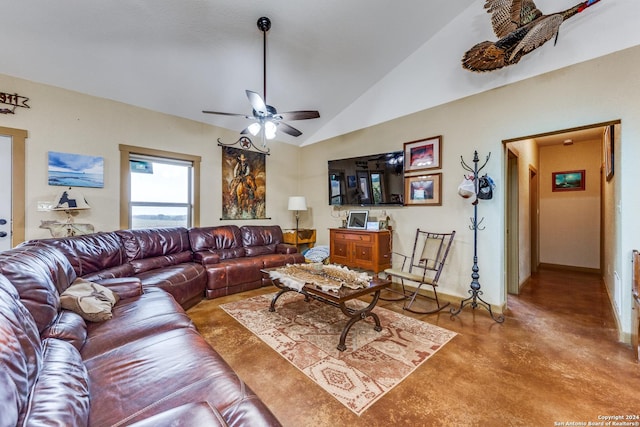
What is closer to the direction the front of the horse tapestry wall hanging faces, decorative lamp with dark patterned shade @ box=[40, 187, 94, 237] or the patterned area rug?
the patterned area rug

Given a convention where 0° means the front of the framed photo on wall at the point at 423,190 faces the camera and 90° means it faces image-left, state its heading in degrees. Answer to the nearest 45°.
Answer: approximately 45°

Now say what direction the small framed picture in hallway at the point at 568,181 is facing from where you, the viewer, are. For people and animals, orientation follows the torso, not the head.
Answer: facing the viewer and to the left of the viewer

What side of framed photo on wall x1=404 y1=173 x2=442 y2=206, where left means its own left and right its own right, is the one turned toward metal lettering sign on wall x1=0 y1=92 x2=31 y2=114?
front

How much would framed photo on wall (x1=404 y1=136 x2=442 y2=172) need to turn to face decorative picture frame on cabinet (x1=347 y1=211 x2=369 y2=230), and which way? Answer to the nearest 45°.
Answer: approximately 45° to its right

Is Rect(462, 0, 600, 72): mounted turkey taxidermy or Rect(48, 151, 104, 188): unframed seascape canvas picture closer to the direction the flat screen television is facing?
the unframed seascape canvas picture

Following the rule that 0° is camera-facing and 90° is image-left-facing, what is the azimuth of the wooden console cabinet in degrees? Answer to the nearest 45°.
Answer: approximately 45°

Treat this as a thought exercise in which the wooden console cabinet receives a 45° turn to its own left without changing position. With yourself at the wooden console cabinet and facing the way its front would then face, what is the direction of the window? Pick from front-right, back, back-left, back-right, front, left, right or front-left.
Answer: right

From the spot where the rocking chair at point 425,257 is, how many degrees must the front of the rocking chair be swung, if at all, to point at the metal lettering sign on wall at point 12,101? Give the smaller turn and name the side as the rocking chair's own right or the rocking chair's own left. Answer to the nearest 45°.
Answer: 0° — it already faces it

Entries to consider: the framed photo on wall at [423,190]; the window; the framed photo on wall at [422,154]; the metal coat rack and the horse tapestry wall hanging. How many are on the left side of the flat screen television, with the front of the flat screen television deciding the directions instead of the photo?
3

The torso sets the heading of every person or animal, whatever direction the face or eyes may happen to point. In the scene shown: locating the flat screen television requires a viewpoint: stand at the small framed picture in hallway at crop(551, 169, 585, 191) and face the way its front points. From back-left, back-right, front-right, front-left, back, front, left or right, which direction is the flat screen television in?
front

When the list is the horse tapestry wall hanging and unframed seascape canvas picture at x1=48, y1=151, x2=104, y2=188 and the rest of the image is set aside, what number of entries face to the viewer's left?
0

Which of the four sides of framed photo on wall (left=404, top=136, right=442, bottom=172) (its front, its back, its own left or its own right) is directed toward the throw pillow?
front

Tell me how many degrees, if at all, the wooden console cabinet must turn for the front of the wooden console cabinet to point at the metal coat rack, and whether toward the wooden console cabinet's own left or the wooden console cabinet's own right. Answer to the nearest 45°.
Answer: approximately 90° to the wooden console cabinet's own left

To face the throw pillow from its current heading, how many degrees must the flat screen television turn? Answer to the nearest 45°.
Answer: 0° — it already faces it

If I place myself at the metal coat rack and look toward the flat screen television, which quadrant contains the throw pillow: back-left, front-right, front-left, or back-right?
front-left

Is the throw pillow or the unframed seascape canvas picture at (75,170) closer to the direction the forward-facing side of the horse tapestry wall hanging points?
the throw pillow

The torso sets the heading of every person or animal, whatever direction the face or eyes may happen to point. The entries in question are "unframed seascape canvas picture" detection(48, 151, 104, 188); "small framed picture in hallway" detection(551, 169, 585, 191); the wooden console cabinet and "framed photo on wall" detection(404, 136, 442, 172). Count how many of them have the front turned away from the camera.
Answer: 0

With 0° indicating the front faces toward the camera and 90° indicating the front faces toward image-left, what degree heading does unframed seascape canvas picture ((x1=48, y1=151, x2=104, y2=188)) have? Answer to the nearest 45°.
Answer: approximately 315°
